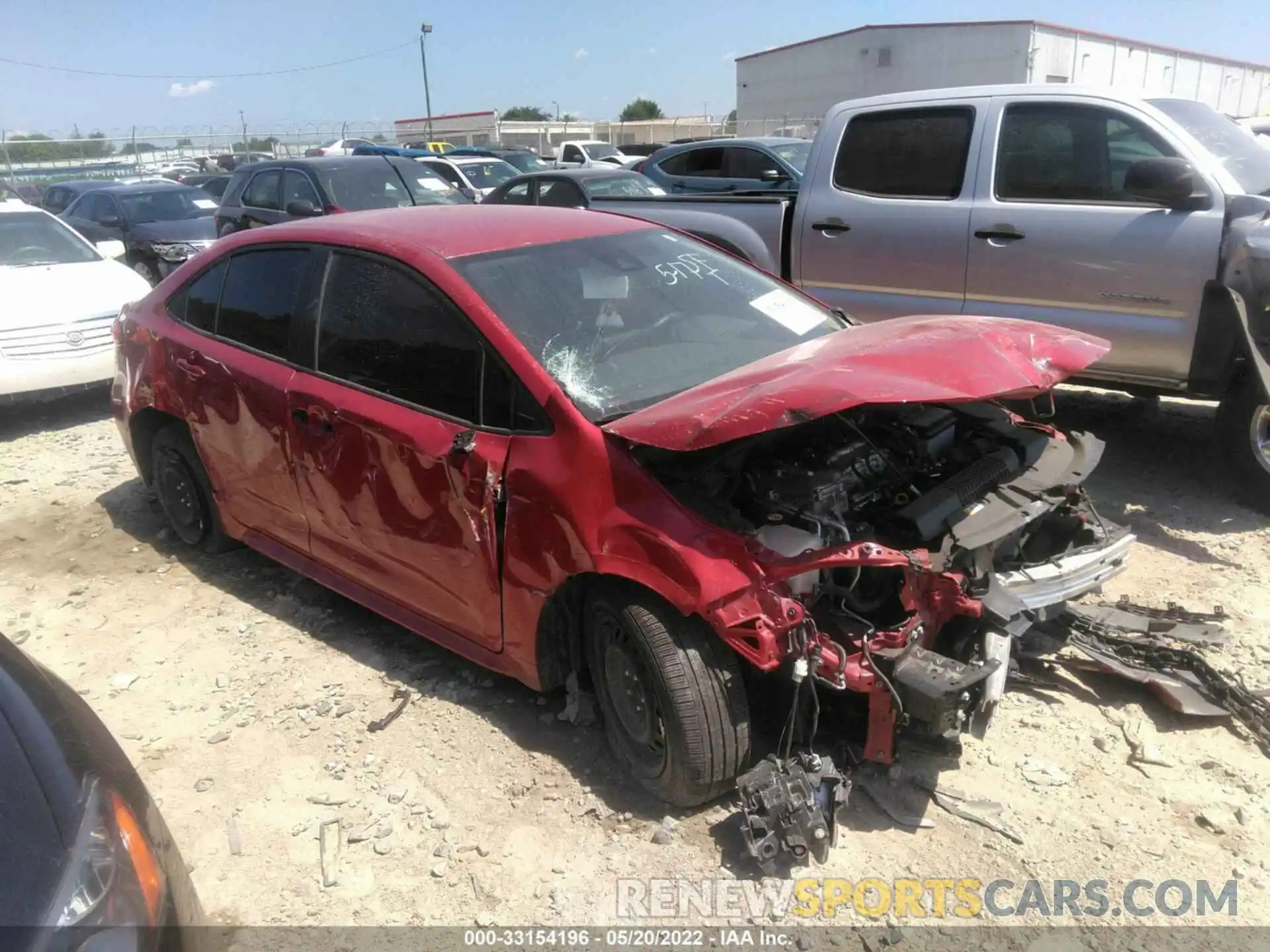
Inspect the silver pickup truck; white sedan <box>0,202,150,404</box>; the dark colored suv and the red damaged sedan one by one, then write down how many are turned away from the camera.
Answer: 0

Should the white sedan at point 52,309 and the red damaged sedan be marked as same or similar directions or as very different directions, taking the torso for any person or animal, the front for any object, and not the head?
same or similar directions

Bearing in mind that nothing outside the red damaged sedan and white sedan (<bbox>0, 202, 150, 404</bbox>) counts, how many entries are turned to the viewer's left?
0

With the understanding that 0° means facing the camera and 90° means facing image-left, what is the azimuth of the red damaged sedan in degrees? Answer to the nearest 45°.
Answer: approximately 315°

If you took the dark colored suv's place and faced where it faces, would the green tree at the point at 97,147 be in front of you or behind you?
behind

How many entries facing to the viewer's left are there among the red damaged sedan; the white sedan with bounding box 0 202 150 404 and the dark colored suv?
0

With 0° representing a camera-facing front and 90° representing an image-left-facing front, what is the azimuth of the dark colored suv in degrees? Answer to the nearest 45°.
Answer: approximately 315°

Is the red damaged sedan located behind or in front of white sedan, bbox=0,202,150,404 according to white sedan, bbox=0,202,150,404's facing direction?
in front

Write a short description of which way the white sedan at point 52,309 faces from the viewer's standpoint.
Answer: facing the viewer and to the right of the viewer

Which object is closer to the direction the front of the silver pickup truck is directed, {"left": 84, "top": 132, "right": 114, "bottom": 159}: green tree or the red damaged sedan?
the red damaged sedan

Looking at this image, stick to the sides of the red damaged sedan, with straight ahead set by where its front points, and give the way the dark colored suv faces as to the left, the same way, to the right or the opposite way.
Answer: the same way

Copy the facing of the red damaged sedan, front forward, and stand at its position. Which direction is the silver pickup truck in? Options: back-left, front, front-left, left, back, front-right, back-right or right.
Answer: left

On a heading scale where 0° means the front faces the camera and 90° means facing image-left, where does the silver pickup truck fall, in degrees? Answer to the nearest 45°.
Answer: approximately 315°
